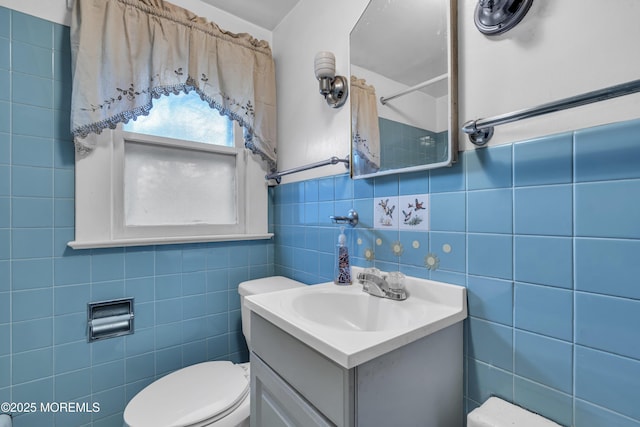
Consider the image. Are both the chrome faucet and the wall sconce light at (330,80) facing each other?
no

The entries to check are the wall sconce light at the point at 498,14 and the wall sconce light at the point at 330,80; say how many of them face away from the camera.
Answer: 0

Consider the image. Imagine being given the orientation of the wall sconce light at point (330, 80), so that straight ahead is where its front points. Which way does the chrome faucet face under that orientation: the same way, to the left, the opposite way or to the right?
the same way

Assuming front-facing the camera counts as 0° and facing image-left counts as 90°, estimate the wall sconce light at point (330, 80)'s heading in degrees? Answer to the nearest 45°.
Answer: approximately 45°

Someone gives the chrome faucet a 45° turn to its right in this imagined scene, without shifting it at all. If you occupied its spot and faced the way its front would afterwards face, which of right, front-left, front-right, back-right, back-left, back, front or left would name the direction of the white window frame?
front

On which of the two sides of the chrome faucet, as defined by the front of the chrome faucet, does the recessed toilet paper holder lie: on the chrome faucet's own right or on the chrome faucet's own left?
on the chrome faucet's own right

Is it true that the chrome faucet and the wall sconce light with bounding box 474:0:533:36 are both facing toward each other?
no

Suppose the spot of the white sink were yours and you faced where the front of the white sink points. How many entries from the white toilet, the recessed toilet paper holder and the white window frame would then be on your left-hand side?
0

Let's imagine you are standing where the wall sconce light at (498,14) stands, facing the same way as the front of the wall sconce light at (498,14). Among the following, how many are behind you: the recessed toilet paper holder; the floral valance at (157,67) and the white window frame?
0

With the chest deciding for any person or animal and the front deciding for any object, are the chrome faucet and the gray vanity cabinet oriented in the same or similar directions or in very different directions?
same or similar directions

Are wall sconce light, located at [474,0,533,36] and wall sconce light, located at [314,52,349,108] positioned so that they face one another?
no

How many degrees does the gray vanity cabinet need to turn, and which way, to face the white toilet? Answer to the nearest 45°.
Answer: approximately 90° to its right

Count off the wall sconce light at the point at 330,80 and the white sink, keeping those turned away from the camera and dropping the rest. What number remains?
0

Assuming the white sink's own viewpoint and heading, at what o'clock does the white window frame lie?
The white window frame is roughly at 2 o'clock from the white sink.

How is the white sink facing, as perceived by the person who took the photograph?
facing the viewer and to the left of the viewer
